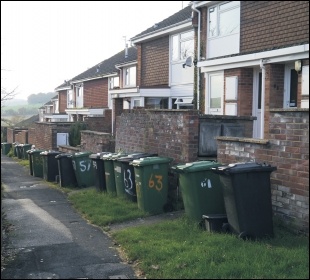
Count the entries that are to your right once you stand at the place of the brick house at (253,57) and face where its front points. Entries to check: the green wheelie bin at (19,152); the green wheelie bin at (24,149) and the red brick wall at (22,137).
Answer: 3

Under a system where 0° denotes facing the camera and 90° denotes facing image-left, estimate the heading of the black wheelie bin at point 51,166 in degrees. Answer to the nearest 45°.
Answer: approximately 45°

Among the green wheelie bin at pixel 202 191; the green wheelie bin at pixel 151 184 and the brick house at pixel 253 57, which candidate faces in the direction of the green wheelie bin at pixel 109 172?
the brick house

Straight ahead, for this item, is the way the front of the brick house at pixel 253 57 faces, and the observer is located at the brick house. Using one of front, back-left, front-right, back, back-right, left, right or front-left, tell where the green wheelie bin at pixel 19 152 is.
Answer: right

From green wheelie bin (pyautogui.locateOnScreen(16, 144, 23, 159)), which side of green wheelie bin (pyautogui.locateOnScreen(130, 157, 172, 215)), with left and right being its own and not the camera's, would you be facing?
right

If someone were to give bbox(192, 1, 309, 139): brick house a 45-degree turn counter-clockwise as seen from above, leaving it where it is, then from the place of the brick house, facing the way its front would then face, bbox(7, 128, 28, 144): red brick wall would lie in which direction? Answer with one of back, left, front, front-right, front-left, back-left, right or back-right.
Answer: back-right

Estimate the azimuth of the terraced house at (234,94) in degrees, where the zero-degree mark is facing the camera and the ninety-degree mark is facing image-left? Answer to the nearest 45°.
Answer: approximately 45°
